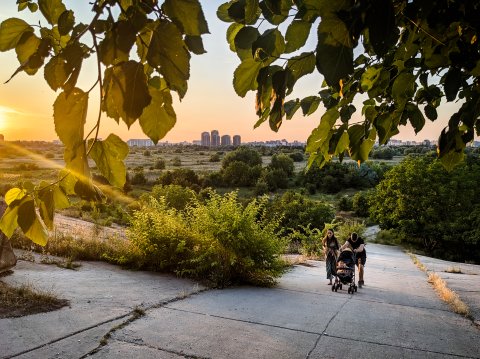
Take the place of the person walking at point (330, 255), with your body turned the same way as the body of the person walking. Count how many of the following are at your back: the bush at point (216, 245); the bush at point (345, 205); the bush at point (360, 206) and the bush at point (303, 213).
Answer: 3

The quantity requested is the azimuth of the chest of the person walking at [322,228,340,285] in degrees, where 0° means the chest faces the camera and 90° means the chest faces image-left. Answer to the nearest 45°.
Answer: approximately 0°

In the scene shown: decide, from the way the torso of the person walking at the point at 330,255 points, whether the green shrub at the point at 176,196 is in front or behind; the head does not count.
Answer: behind

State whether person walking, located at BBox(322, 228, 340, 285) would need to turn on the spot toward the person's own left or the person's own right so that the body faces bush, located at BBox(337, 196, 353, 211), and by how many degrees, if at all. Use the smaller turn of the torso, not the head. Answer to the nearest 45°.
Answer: approximately 180°

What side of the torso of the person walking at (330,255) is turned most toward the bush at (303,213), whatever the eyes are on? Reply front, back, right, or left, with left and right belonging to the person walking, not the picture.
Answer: back

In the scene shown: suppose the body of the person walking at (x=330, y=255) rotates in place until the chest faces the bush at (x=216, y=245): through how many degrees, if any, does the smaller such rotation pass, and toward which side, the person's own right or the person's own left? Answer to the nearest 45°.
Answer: approximately 45° to the person's own right

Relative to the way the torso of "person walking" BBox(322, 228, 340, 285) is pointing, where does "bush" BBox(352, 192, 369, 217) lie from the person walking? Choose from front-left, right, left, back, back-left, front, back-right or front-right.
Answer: back
